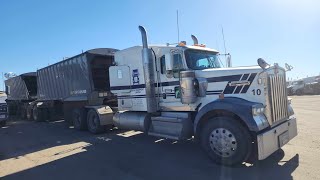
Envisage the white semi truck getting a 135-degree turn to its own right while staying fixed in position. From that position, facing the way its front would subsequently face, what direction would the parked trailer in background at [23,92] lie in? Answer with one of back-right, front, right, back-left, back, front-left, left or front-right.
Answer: front-right

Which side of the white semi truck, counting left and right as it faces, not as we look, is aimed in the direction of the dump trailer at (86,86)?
back

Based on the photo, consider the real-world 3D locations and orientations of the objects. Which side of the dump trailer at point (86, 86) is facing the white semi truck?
front

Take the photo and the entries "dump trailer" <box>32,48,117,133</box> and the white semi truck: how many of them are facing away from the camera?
0
